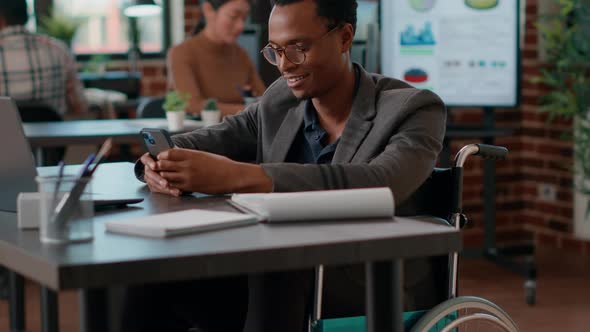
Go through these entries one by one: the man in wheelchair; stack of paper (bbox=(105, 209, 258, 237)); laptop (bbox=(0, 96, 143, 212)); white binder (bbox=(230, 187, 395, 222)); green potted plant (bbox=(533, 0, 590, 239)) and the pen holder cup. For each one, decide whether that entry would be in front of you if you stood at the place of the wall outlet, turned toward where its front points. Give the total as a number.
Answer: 6

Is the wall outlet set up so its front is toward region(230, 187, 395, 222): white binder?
yes

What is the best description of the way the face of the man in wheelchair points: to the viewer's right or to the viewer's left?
to the viewer's left

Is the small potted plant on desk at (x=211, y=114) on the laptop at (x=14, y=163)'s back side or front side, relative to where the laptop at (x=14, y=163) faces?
on the front side

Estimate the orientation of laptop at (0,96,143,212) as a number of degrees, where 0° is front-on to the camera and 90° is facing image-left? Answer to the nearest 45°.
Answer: approximately 225°

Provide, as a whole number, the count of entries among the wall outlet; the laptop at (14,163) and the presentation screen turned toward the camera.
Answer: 2

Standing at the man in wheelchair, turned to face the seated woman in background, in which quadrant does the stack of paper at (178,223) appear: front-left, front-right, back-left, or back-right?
back-left
